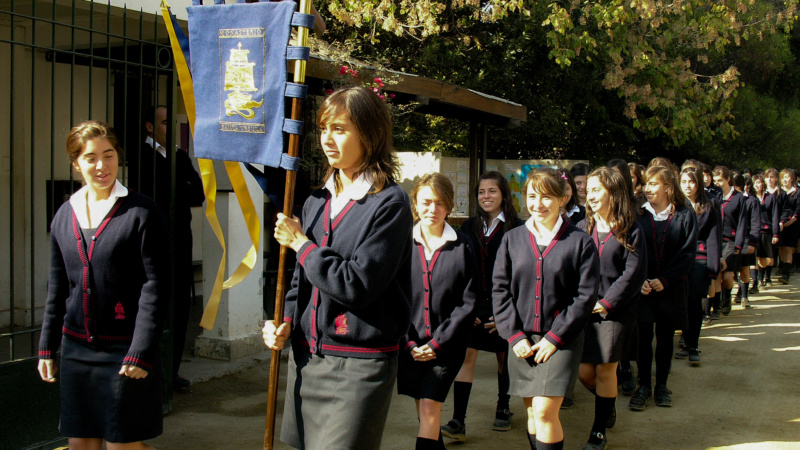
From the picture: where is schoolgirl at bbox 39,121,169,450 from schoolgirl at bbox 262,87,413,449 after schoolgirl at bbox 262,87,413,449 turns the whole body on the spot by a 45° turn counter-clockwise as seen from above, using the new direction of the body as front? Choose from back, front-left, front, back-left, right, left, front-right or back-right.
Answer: back-right

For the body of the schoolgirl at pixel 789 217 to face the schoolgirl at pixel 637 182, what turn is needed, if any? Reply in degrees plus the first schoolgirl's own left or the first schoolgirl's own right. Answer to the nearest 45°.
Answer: approximately 45° to the first schoolgirl's own left

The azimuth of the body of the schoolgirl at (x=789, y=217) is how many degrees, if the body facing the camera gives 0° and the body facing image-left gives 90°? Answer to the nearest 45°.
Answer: approximately 45°

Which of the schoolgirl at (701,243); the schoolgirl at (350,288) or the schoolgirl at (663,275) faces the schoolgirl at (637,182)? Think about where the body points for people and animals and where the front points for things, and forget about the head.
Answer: the schoolgirl at (701,243)

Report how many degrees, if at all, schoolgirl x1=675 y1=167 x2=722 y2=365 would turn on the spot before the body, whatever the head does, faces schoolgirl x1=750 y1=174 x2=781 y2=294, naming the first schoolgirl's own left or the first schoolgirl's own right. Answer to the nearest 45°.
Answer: approximately 135° to the first schoolgirl's own right

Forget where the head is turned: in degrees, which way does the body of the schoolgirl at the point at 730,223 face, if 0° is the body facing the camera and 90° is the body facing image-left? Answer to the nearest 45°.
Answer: approximately 45°

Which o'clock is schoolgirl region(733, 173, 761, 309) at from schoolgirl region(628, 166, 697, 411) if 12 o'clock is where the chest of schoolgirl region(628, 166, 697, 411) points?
schoolgirl region(733, 173, 761, 309) is roughly at 5 o'clock from schoolgirl region(628, 166, 697, 411).

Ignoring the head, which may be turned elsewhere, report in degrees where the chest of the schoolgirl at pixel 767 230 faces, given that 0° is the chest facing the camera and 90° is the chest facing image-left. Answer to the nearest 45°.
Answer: approximately 45°

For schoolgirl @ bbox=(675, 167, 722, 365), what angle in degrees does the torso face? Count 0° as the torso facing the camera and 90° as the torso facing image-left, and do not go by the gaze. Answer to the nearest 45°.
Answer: approximately 45°

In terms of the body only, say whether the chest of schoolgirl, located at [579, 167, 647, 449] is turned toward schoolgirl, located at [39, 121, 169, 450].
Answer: yes
